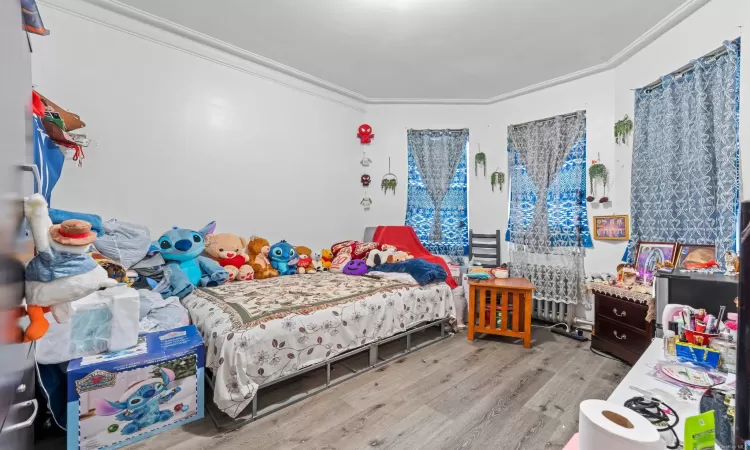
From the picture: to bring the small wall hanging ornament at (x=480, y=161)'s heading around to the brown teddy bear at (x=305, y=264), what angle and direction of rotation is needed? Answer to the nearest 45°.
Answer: approximately 45° to its right

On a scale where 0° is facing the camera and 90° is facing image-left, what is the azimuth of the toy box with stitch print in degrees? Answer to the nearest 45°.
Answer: approximately 315°

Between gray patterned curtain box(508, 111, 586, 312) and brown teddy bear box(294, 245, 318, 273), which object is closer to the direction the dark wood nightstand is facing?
the brown teddy bear

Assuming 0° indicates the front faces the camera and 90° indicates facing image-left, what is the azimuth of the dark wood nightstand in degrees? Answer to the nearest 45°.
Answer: approximately 45°

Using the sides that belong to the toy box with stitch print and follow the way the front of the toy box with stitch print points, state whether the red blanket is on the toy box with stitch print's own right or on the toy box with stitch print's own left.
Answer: on the toy box with stitch print's own left

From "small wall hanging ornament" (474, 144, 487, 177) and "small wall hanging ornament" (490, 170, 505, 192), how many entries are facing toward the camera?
2

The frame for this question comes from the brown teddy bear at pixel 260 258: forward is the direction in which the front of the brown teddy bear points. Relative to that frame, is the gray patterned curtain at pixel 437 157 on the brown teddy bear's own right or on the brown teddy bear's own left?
on the brown teddy bear's own left
